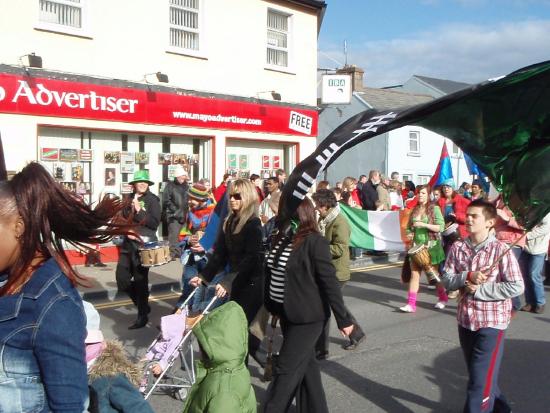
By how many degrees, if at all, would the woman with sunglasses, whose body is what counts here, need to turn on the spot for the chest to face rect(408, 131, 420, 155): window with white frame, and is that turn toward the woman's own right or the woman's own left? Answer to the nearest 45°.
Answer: approximately 135° to the woman's own right

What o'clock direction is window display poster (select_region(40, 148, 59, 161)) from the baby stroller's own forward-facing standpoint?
The window display poster is roughly at 4 o'clock from the baby stroller.

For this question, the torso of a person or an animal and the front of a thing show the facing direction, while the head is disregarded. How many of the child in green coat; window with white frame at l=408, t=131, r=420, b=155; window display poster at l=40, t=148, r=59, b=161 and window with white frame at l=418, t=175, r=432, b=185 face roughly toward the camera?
3

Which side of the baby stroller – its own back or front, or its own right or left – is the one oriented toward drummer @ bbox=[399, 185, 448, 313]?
back

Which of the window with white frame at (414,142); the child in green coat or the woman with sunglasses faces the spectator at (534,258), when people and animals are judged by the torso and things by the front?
the window with white frame

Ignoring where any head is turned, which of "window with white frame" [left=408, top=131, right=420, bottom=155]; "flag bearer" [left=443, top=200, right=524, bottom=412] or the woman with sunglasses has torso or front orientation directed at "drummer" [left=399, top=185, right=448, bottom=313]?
the window with white frame
